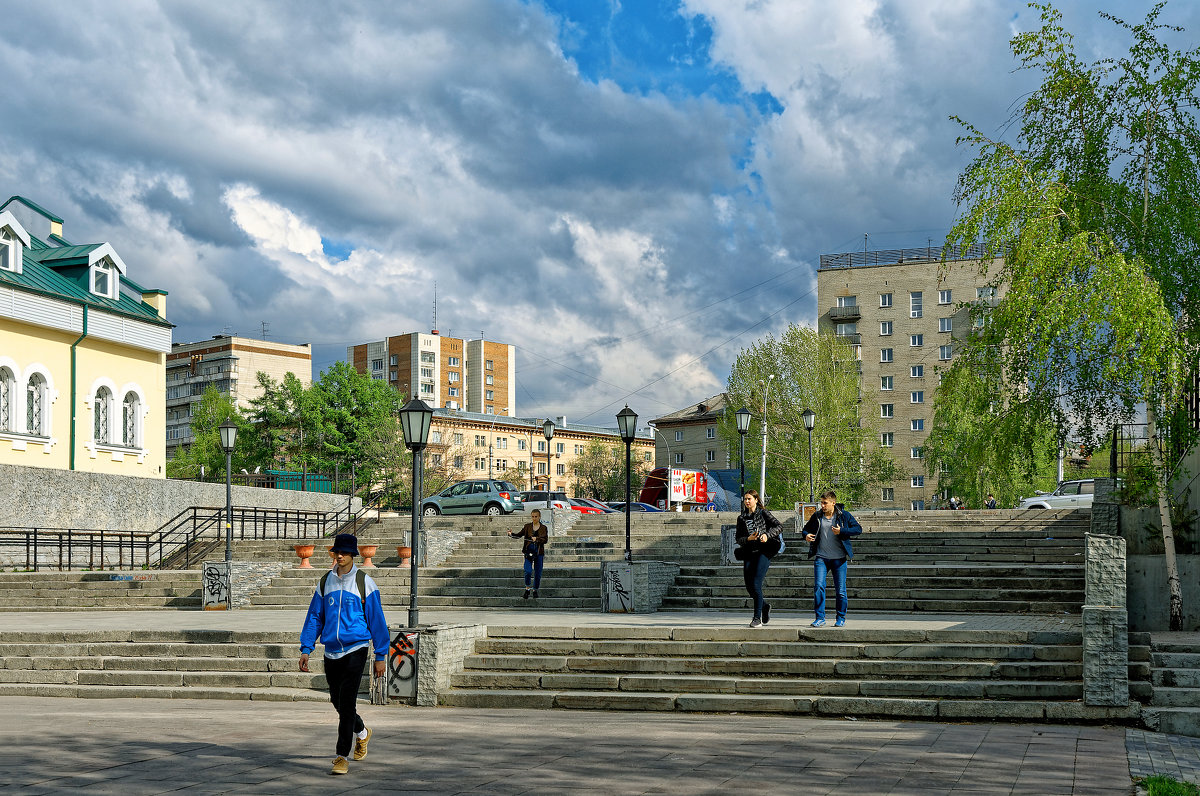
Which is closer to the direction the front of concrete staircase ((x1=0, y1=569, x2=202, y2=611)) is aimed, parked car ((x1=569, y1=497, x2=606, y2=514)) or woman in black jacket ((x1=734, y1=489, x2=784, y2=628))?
the woman in black jacket

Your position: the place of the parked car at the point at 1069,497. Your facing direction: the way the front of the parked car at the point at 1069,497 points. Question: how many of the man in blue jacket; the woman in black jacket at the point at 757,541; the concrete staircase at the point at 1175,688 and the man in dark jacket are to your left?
4

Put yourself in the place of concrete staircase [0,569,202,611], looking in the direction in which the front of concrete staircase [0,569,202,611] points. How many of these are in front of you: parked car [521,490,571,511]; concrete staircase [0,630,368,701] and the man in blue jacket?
2

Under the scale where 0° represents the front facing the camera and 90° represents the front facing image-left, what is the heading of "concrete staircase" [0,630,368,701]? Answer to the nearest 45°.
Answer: approximately 0°

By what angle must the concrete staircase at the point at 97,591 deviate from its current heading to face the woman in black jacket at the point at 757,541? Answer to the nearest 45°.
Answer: approximately 45° to its left

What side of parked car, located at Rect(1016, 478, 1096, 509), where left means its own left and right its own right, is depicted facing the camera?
left

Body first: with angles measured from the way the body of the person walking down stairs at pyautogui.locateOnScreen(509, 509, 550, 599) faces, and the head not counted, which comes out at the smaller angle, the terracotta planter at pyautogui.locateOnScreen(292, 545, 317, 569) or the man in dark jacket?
the man in dark jacket
